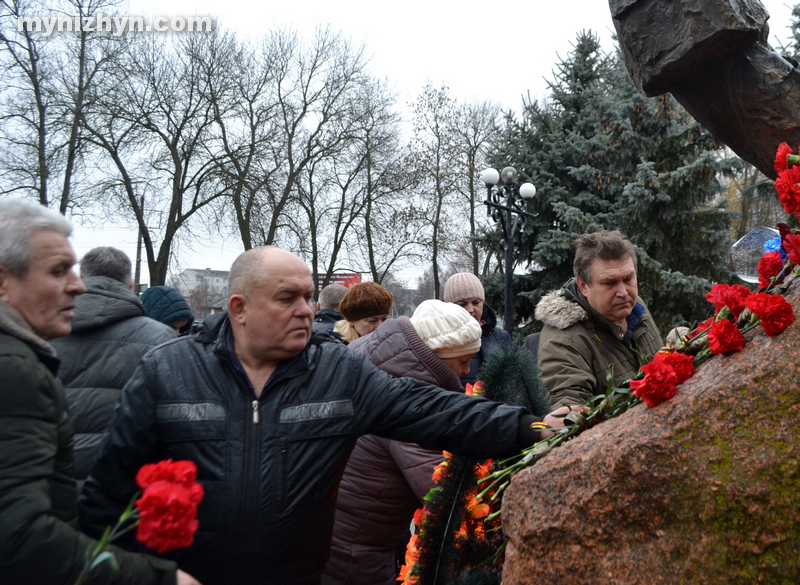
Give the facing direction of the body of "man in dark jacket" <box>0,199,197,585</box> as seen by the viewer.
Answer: to the viewer's right

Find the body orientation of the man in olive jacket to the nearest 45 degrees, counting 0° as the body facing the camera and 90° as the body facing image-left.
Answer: approximately 315°

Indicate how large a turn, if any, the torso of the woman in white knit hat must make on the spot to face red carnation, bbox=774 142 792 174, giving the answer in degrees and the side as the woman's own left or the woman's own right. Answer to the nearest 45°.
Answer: approximately 45° to the woman's own right

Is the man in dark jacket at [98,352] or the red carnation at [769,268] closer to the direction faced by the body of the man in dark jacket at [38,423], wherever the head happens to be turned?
the red carnation

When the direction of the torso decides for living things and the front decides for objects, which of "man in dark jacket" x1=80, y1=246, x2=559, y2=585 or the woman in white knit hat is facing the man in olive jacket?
the woman in white knit hat

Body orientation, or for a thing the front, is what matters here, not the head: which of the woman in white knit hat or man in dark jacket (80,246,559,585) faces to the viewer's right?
the woman in white knit hat

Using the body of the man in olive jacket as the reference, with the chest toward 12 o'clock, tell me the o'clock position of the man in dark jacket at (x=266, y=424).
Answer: The man in dark jacket is roughly at 3 o'clock from the man in olive jacket.

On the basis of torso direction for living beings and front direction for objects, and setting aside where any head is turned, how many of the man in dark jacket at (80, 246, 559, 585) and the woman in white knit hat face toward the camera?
1

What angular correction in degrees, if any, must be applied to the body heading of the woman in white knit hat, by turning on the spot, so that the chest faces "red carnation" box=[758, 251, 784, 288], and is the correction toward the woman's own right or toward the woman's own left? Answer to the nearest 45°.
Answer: approximately 45° to the woman's own right

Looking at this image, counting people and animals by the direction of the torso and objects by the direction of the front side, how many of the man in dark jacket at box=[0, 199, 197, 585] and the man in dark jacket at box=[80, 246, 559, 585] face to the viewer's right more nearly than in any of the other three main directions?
1
